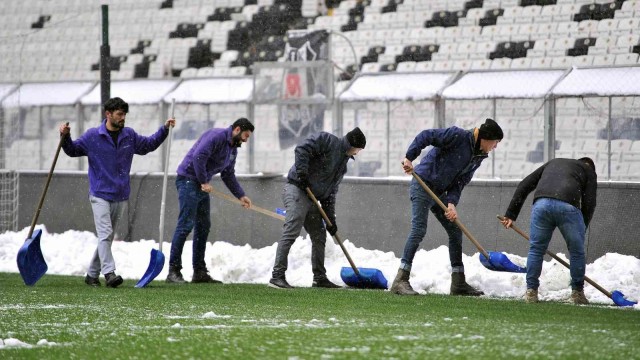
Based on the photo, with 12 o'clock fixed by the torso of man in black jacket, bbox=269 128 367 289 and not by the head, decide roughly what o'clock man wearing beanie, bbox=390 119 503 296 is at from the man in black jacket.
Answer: The man wearing beanie is roughly at 1 o'clock from the man in black jacket.

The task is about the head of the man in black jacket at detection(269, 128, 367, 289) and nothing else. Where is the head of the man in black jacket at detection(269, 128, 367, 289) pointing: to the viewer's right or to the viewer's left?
to the viewer's right

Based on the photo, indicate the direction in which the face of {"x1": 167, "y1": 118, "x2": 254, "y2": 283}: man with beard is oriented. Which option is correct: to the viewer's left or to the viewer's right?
to the viewer's right

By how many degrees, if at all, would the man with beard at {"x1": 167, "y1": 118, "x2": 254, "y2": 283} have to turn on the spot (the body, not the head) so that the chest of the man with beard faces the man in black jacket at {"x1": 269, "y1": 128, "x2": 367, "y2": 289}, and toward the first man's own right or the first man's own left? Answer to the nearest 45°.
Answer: approximately 45° to the first man's own right

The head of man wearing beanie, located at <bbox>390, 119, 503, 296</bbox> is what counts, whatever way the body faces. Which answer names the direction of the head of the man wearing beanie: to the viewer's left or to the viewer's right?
to the viewer's right

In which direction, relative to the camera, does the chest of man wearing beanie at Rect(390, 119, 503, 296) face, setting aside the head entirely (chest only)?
to the viewer's right

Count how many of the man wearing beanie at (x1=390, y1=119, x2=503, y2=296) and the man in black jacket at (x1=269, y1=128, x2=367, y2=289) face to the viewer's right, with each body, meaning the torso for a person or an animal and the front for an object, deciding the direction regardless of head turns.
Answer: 2

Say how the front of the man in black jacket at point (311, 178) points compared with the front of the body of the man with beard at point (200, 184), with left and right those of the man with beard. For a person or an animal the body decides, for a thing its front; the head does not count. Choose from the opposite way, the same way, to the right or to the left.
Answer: the same way

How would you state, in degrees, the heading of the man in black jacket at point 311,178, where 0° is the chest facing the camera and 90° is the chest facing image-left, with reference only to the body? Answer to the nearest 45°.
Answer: approximately 270°

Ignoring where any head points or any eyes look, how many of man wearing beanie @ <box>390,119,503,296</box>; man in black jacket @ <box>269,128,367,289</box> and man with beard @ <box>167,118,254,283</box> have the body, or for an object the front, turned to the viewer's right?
3

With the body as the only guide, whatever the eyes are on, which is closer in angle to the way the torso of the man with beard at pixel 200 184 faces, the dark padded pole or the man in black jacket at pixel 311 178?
the man in black jacket

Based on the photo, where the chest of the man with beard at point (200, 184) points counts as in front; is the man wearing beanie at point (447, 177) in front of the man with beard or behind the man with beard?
in front

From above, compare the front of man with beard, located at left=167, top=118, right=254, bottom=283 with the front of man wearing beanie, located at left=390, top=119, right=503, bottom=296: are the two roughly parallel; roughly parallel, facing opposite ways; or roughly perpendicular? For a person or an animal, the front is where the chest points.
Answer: roughly parallel

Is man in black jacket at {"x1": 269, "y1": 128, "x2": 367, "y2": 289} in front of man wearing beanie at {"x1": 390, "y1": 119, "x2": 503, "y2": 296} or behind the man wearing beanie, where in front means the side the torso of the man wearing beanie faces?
behind

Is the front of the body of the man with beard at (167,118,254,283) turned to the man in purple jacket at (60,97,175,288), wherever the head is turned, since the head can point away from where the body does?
no

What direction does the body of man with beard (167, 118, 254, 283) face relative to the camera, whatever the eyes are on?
to the viewer's right

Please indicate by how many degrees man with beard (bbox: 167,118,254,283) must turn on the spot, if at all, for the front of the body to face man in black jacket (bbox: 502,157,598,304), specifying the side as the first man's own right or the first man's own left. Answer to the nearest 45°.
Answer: approximately 45° to the first man's own right

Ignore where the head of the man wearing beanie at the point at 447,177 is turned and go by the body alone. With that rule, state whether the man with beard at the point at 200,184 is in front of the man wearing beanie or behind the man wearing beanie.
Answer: behind

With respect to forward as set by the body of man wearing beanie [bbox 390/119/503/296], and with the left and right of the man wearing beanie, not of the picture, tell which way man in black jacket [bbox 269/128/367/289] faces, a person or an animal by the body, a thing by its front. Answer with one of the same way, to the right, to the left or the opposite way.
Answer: the same way
